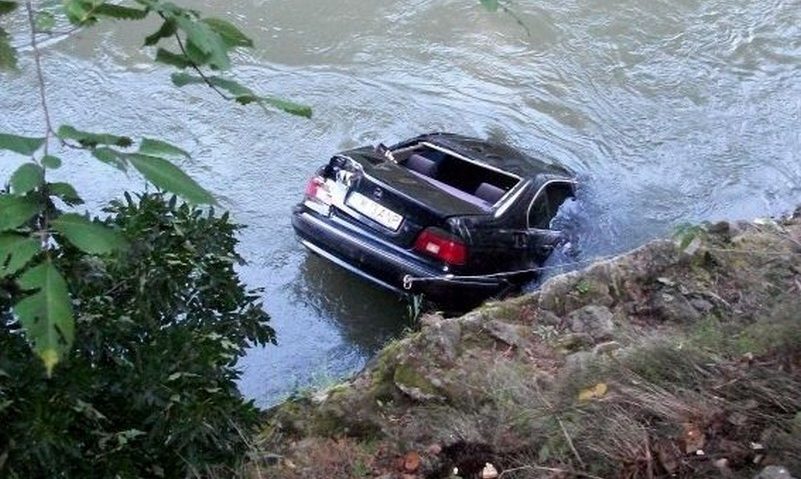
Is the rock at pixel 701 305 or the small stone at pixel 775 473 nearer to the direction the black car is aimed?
the rock

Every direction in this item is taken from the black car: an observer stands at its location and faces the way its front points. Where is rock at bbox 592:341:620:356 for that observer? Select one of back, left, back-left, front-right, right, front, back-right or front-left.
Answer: right

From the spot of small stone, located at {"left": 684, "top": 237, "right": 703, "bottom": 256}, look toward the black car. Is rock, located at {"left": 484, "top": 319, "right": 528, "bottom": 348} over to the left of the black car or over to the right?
left

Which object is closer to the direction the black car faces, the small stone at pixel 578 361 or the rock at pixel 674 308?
the rock

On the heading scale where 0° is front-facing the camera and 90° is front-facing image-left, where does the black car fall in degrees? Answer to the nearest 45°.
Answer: approximately 225°

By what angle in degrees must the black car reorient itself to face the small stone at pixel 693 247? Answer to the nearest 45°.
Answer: approximately 45° to its right

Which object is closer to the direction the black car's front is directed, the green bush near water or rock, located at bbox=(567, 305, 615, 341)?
the rock

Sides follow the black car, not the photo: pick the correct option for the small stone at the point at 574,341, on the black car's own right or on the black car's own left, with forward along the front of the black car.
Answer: on the black car's own right

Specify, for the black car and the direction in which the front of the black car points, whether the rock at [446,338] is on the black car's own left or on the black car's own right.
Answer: on the black car's own right

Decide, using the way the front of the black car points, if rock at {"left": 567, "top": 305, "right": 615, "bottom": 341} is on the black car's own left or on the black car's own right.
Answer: on the black car's own right

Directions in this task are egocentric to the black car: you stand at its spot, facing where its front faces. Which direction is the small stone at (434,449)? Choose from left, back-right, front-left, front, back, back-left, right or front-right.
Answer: back-right

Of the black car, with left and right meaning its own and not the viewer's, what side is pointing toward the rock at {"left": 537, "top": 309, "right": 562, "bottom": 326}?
right

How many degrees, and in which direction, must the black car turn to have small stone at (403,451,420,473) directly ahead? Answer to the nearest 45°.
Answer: approximately 135° to its right
